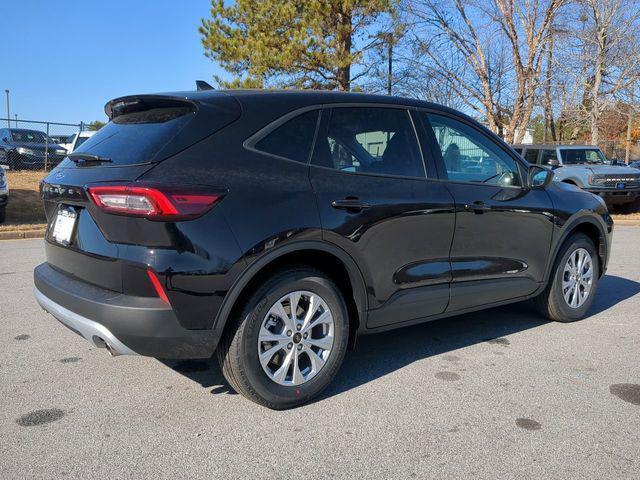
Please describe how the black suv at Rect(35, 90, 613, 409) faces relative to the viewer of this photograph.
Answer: facing away from the viewer and to the right of the viewer

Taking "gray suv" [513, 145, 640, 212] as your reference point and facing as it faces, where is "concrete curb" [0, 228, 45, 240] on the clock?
The concrete curb is roughly at 3 o'clock from the gray suv.

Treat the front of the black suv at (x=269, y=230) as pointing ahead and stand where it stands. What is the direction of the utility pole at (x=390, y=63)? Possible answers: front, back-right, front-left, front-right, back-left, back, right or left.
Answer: front-left

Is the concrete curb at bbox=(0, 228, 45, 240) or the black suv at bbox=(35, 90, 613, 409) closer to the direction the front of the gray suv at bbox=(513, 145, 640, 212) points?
the black suv

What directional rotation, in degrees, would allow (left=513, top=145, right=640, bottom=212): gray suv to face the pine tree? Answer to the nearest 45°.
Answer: approximately 135° to its right

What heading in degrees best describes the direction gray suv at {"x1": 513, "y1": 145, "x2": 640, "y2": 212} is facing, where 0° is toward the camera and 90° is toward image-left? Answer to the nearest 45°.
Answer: approximately 315°

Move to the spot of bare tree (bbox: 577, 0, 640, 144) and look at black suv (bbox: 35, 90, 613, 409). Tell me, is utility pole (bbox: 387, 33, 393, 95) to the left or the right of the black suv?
right

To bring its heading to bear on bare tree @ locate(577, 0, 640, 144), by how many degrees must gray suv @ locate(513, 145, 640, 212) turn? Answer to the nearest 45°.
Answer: approximately 135° to its left

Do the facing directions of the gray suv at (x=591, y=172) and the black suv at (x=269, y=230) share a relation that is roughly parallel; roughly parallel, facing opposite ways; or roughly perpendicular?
roughly perpendicular

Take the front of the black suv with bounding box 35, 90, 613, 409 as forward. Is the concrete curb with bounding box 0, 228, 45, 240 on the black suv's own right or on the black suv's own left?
on the black suv's own left

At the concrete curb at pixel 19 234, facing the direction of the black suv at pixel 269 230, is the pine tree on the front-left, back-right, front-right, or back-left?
back-left

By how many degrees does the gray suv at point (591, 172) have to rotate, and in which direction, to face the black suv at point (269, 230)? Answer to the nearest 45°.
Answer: approximately 45° to its right
